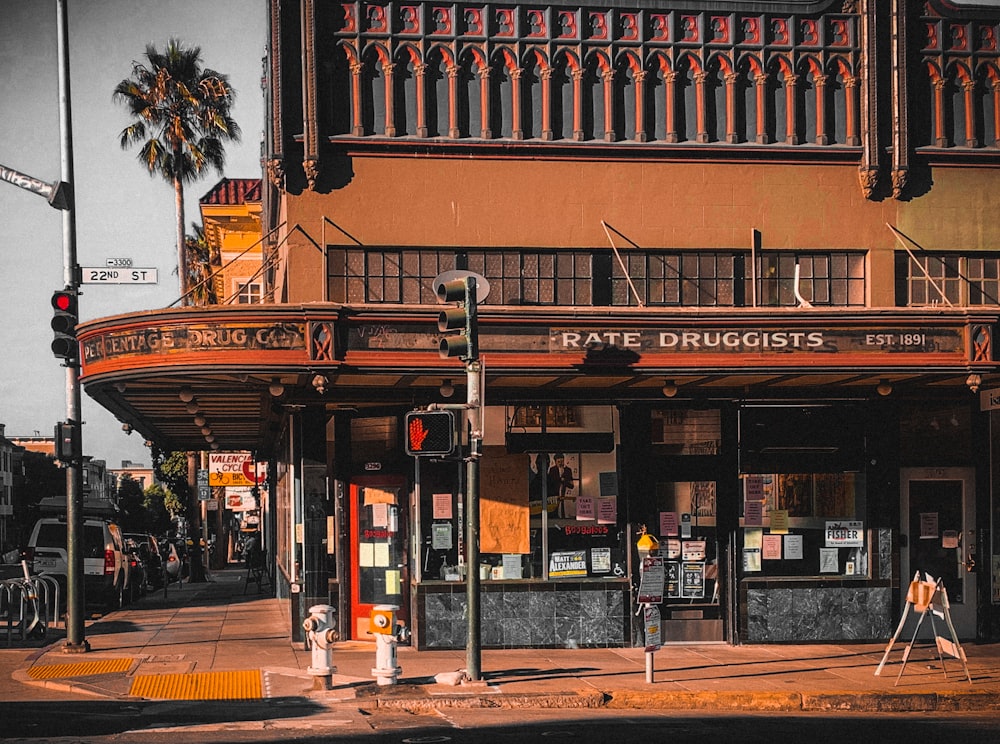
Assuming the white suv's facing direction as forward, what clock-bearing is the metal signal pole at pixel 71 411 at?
The metal signal pole is roughly at 6 o'clock from the white suv.

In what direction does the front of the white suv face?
away from the camera

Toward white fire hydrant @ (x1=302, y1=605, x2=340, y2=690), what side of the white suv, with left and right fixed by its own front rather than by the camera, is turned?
back

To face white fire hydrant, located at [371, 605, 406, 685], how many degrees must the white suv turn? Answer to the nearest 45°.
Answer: approximately 180°

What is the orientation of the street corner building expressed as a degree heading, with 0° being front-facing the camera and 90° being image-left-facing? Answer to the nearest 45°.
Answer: approximately 0°

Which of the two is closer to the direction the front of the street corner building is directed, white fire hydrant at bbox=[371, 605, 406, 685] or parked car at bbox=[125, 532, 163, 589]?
the white fire hydrant

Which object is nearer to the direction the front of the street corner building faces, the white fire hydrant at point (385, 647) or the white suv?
the white fire hydrant

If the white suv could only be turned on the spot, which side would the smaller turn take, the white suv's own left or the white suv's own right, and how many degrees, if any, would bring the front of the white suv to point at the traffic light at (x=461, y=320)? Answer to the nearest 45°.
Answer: approximately 180°

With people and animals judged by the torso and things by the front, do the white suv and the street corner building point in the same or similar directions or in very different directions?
very different directions
